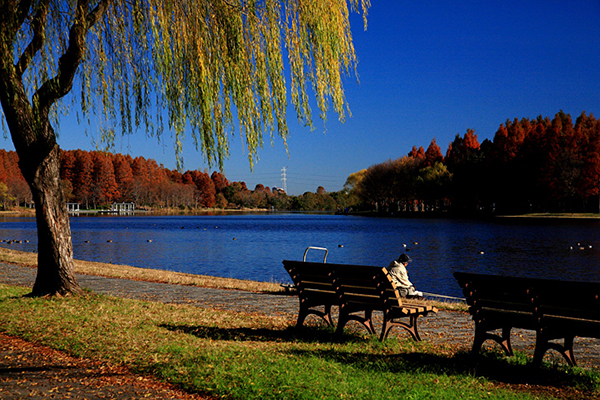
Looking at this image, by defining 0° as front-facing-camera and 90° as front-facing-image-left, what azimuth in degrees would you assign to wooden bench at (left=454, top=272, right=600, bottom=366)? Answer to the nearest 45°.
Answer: approximately 225°
